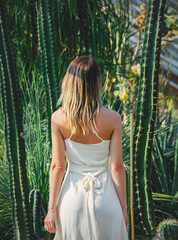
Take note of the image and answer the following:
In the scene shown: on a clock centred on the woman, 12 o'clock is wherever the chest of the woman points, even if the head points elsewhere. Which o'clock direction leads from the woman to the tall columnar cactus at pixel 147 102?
The tall columnar cactus is roughly at 1 o'clock from the woman.

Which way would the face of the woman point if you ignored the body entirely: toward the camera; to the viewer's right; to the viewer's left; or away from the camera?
away from the camera

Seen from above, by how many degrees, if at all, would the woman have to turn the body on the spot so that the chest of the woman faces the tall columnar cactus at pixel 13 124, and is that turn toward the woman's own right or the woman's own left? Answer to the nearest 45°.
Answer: approximately 45° to the woman's own left

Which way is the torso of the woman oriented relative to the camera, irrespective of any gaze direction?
away from the camera

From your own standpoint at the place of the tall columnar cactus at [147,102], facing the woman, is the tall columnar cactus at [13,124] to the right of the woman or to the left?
right
